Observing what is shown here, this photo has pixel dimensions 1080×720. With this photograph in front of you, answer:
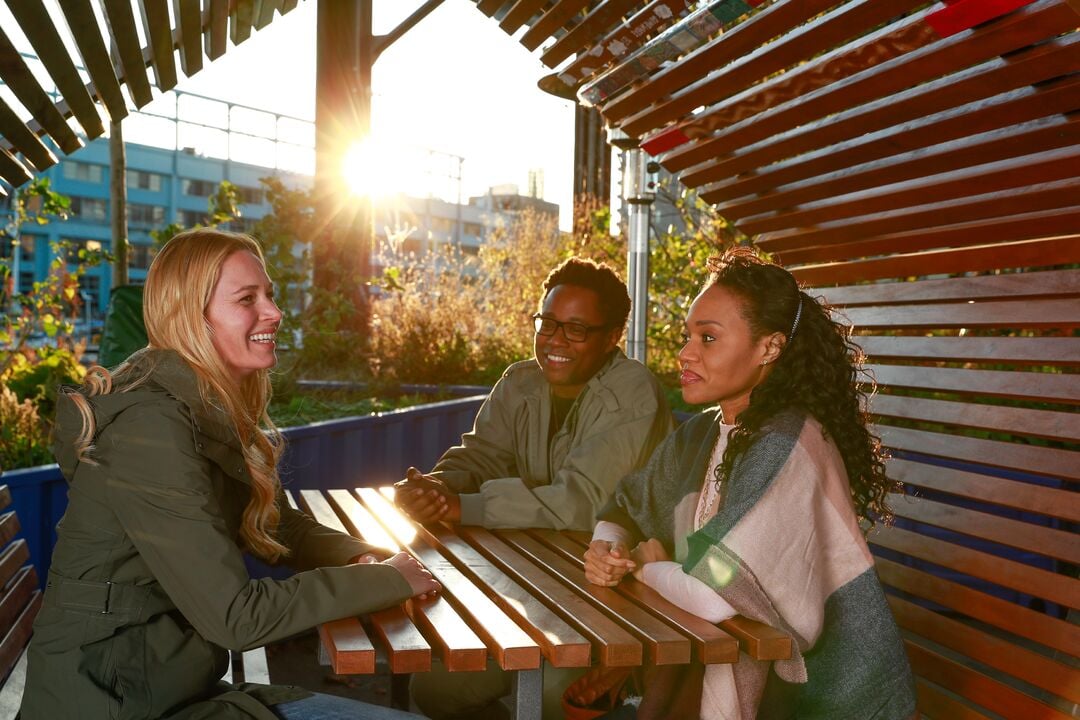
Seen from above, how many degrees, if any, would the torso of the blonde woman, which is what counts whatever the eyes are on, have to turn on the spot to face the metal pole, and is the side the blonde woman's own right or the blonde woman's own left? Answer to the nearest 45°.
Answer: approximately 45° to the blonde woman's own left

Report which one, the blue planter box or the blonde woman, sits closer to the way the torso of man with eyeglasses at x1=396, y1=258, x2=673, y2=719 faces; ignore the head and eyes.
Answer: the blonde woman

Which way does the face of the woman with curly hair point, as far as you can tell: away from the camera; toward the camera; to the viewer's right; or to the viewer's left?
to the viewer's left

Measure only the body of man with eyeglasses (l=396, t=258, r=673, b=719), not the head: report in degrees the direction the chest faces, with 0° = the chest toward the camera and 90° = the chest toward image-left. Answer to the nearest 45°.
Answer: approximately 45°

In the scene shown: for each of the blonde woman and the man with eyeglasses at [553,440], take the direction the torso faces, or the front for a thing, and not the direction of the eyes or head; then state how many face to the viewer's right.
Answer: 1

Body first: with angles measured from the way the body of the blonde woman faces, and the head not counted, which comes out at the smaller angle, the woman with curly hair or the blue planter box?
the woman with curly hair

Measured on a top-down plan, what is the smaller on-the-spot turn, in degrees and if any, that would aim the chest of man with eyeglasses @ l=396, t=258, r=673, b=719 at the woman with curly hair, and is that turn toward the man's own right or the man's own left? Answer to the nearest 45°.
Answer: approximately 90° to the man's own left

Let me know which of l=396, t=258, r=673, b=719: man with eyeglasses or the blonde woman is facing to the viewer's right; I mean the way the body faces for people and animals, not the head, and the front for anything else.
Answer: the blonde woman

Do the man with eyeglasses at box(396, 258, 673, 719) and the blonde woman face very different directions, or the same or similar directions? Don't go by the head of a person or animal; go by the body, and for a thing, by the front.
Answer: very different directions

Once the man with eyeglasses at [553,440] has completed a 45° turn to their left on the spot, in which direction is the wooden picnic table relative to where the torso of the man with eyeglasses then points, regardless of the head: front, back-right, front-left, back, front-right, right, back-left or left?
front

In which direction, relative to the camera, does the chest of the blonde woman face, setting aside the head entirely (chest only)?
to the viewer's right

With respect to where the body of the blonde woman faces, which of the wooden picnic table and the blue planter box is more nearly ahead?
the wooden picnic table

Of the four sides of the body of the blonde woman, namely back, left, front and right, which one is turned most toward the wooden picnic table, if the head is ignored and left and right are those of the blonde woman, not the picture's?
front

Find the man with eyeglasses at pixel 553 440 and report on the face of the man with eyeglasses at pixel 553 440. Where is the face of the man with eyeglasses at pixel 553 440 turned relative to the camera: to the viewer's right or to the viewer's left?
to the viewer's left
